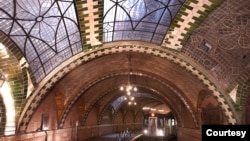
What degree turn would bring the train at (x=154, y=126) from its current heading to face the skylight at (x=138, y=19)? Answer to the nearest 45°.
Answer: approximately 45° to its left

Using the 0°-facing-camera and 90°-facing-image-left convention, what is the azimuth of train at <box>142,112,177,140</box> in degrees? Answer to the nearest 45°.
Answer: approximately 45°

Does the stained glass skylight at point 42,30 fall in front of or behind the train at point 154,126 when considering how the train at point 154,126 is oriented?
in front

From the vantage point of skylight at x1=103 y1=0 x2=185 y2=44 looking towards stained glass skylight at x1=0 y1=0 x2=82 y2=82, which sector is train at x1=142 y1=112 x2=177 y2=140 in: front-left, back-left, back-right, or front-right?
back-right
